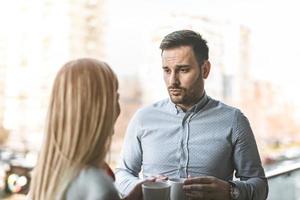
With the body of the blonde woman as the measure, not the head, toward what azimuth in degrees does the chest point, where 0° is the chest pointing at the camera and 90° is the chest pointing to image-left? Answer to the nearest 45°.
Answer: approximately 225°

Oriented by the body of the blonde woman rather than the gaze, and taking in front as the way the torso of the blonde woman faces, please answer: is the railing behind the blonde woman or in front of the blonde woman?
in front

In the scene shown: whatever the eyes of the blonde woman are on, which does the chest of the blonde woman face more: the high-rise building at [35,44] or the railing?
the railing

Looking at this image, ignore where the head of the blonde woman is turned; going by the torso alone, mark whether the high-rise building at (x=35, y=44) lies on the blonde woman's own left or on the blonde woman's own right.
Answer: on the blonde woman's own left

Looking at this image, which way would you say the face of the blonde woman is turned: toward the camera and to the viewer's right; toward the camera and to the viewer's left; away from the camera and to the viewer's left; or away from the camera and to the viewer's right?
away from the camera and to the viewer's right

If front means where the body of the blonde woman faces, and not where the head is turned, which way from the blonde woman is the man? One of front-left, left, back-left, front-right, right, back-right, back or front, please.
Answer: front

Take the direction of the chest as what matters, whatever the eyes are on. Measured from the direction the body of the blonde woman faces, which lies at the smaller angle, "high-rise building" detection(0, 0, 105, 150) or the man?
the man

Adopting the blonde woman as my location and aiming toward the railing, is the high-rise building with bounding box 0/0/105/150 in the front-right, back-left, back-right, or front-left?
front-left

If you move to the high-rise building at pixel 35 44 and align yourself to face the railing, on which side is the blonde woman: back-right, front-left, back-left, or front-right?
front-right

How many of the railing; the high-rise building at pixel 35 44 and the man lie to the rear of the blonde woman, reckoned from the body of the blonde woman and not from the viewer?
0

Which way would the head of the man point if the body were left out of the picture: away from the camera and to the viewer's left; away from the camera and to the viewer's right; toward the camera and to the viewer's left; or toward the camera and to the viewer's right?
toward the camera and to the viewer's left
